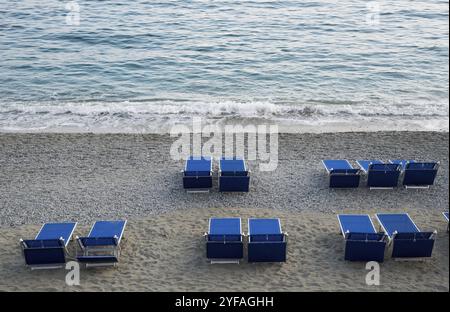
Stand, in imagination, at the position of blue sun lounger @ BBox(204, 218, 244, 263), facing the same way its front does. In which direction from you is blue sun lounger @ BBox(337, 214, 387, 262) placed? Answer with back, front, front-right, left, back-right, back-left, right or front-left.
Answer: right

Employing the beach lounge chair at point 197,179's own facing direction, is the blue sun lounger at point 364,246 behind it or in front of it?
behind

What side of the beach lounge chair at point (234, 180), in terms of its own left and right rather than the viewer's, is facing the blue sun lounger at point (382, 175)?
right

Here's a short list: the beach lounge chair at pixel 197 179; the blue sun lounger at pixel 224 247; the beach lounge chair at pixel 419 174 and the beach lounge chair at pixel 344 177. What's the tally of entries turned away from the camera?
4

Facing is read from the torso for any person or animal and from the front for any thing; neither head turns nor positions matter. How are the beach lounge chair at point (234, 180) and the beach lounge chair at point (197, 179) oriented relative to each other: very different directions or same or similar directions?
same or similar directions

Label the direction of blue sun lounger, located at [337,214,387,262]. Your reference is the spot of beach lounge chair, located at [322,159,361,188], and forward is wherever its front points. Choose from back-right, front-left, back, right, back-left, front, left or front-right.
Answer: back

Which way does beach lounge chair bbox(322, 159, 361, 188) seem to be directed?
away from the camera

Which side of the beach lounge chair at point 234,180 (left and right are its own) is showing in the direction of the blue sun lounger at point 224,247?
back

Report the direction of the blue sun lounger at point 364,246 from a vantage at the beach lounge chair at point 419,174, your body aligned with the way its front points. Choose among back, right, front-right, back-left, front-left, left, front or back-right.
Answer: back

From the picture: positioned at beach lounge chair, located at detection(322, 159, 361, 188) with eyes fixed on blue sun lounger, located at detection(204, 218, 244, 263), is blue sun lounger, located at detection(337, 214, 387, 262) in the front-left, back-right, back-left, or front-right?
front-left

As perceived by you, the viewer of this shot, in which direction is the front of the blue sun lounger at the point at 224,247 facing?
facing away from the viewer

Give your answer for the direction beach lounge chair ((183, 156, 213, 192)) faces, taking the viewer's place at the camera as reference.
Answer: facing away from the viewer

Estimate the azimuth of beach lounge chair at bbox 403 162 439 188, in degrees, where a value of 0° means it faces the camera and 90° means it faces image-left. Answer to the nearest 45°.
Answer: approximately 180°

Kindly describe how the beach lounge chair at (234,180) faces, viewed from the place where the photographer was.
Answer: facing away from the viewer

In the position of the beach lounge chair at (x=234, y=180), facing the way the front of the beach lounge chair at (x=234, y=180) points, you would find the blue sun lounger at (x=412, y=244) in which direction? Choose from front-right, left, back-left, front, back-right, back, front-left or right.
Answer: back-right
